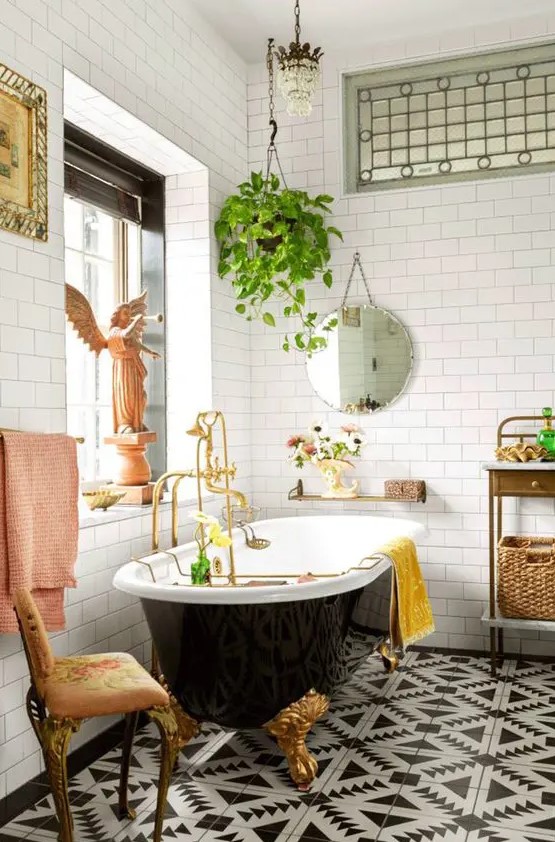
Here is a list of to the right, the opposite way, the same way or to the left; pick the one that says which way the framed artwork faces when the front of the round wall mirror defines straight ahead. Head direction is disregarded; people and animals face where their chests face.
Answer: to the left

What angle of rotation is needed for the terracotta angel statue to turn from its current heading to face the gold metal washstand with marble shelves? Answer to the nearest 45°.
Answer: approximately 45° to its left

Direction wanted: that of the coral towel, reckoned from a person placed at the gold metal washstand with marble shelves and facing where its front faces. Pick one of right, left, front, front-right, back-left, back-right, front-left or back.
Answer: front-right

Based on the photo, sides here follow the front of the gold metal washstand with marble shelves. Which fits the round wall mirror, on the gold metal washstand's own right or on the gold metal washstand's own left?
on the gold metal washstand's own right

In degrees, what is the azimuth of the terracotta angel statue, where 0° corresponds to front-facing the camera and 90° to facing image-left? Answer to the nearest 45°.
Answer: approximately 315°

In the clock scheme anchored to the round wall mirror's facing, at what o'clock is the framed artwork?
The framed artwork is roughly at 1 o'clock from the round wall mirror.

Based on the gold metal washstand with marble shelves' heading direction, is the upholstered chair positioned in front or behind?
in front

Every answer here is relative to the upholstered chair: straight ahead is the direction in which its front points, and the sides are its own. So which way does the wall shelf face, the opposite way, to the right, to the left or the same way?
to the right

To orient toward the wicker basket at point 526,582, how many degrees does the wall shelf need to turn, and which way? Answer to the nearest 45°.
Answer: approximately 45° to its left

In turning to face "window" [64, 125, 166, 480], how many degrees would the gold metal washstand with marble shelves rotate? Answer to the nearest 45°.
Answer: approximately 90° to its right

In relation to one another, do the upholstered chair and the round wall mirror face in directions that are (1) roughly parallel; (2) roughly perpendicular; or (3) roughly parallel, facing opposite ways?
roughly perpendicular
